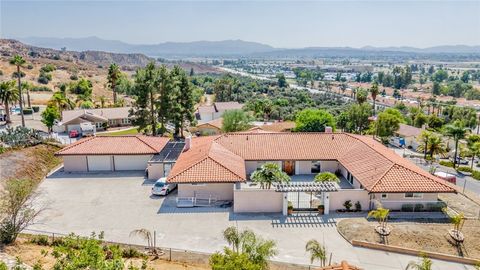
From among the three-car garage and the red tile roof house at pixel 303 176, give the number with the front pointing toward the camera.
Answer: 2

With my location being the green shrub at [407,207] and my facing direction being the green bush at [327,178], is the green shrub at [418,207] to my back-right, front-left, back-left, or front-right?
back-right

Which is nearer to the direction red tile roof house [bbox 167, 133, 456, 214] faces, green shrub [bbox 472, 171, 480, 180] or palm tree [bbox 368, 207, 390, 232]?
the palm tree

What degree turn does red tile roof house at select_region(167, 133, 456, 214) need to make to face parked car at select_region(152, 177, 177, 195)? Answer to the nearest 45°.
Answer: approximately 90° to its right

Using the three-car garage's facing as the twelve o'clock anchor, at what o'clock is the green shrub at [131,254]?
The green shrub is roughly at 12 o'clock from the three-car garage.

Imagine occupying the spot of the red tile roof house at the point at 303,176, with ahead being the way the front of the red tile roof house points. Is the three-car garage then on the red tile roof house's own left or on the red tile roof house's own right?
on the red tile roof house's own right

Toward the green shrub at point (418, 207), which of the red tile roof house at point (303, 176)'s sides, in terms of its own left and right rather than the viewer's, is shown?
left

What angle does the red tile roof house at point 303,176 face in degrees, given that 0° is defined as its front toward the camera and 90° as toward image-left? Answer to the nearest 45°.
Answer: approximately 0°

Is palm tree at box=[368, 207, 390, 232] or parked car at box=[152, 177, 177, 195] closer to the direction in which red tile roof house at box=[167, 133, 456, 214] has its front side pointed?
the palm tree

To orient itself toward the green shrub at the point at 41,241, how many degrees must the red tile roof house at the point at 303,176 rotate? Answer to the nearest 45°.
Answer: approximately 45° to its right
